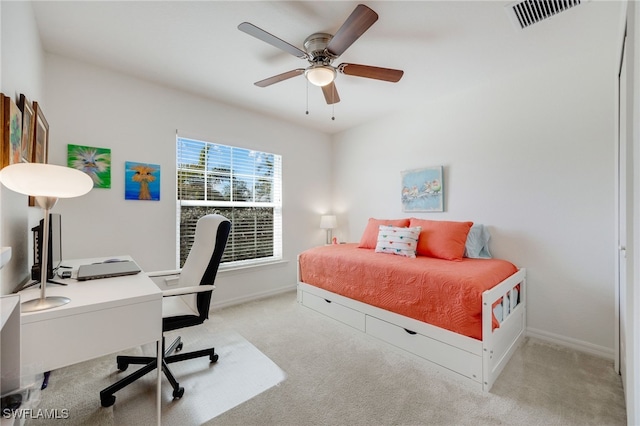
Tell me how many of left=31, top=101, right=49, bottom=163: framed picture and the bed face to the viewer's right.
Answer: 1

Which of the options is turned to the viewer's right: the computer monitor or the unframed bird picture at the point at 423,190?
the computer monitor

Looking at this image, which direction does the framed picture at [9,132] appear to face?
to the viewer's right

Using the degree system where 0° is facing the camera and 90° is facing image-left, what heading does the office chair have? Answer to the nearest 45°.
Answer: approximately 45°

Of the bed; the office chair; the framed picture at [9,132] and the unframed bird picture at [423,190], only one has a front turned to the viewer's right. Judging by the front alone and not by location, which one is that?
the framed picture at [9,132]

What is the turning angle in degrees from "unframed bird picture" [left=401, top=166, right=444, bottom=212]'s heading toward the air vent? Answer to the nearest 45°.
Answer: approximately 90° to its left

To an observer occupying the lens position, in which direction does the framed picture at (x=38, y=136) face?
facing to the right of the viewer

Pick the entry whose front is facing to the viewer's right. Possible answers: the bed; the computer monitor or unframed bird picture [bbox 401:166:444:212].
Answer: the computer monitor

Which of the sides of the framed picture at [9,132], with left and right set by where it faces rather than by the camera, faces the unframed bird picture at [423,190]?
front

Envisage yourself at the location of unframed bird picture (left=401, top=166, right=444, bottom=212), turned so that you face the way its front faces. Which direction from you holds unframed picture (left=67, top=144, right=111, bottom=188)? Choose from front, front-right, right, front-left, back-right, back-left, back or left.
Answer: front

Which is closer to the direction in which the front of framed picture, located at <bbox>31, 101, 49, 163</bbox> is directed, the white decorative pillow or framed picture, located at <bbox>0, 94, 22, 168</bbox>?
the white decorative pillow

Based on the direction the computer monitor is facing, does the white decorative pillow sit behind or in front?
in front

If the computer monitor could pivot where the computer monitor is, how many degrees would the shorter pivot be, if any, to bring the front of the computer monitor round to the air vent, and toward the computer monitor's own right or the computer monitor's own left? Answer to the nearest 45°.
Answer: approximately 45° to the computer monitor's own right

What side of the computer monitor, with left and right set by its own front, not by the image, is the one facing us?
right
